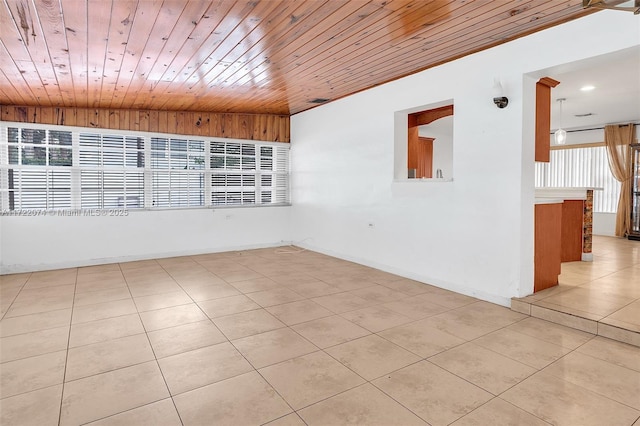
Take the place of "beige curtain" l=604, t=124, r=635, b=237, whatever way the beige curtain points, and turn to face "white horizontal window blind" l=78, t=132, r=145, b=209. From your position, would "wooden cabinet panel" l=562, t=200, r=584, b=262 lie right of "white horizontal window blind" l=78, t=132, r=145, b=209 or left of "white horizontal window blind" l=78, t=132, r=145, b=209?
left

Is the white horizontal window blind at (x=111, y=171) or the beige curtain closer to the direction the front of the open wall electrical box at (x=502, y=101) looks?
the white horizontal window blind

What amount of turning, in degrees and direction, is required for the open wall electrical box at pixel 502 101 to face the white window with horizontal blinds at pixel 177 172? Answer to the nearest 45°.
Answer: approximately 45° to its right

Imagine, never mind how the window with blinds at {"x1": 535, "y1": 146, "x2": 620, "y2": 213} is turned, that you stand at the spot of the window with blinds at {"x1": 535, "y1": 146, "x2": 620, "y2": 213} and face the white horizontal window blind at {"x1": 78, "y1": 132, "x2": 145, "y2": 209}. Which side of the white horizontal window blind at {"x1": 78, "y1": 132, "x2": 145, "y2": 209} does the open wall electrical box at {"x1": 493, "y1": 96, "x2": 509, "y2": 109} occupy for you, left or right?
left

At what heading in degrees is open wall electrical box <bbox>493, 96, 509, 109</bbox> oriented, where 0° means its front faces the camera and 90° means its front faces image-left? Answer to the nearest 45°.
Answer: approximately 45°

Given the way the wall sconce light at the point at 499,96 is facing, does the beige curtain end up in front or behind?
behind

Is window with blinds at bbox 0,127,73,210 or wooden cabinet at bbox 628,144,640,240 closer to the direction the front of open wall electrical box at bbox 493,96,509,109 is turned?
the window with blinds

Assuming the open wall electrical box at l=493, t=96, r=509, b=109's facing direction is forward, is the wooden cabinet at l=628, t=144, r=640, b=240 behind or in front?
behind

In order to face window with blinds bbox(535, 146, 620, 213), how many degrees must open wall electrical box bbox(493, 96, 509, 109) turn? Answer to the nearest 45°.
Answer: approximately 135° to its right
